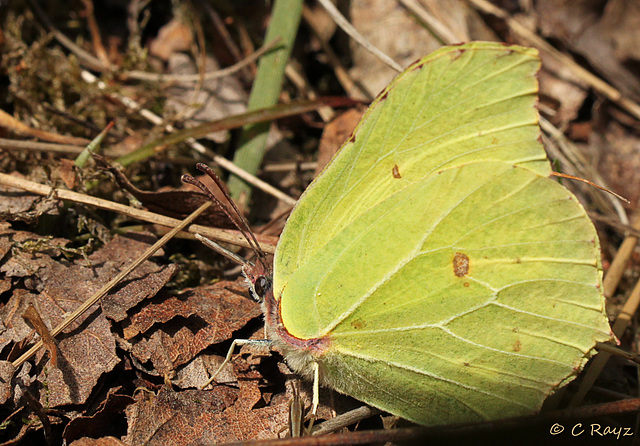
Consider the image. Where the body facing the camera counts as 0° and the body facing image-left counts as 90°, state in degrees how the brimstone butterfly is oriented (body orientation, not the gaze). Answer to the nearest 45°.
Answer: approximately 90°

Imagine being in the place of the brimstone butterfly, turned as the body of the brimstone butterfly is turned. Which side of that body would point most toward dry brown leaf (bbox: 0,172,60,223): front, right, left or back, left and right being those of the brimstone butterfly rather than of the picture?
front

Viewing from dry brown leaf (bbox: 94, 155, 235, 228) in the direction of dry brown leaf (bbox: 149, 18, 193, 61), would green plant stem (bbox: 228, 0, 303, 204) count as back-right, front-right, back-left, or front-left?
front-right

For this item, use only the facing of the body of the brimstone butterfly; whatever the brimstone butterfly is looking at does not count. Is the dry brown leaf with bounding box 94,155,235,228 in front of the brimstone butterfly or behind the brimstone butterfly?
in front

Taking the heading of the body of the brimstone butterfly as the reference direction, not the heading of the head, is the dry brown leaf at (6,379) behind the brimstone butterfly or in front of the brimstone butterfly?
in front

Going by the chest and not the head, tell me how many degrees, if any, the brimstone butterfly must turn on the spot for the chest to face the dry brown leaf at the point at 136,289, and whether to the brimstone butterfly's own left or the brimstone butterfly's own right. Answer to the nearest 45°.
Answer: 0° — it already faces it

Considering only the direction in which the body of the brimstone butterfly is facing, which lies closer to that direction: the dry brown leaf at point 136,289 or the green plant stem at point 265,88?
the dry brown leaf

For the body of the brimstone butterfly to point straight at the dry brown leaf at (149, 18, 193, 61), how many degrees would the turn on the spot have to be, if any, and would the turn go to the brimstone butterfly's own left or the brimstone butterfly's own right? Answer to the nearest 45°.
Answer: approximately 45° to the brimstone butterfly's own right

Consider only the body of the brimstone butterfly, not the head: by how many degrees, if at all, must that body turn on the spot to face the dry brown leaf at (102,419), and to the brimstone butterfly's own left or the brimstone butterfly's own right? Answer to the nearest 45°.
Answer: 0° — it already faces it
